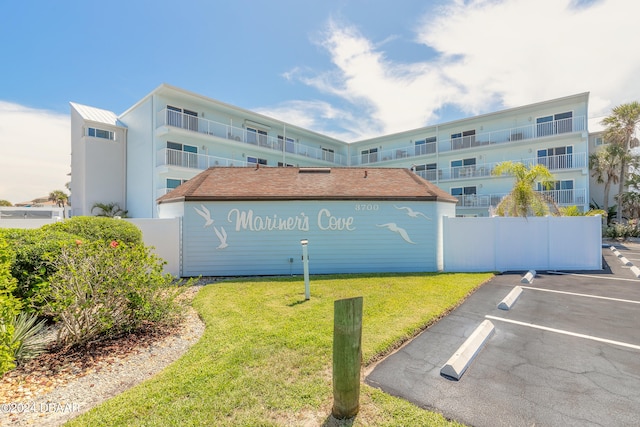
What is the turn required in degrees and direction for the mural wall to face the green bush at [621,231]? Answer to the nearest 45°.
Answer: approximately 90° to its left

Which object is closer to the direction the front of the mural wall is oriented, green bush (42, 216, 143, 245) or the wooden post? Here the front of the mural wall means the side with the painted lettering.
the wooden post

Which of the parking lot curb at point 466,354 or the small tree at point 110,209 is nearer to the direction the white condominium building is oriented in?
the parking lot curb

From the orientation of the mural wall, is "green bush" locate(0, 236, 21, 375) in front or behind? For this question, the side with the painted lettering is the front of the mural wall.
in front

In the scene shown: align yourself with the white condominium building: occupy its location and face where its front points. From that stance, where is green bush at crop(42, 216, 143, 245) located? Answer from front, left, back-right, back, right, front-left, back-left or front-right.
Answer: front

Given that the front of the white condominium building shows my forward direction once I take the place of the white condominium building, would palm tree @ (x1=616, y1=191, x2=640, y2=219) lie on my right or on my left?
on my left

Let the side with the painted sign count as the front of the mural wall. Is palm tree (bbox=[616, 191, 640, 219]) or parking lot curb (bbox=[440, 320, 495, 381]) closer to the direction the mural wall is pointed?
the parking lot curb

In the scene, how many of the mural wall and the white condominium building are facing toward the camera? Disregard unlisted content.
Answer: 2

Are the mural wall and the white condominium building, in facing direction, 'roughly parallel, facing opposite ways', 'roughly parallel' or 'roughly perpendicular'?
roughly parallel

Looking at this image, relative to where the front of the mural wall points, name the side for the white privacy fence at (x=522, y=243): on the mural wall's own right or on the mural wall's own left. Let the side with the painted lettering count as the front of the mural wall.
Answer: on the mural wall's own left

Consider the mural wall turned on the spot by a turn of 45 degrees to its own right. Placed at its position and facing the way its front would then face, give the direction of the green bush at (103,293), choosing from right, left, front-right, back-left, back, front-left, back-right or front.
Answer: front

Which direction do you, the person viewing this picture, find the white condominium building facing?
facing the viewer

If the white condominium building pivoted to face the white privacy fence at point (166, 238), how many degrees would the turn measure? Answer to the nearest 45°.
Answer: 0° — it already faces it

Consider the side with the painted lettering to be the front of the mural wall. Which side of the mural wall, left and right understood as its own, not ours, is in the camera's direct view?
front

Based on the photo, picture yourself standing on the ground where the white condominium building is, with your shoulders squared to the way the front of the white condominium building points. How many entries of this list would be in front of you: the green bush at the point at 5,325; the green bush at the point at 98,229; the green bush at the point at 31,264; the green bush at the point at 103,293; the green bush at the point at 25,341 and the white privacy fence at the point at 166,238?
6

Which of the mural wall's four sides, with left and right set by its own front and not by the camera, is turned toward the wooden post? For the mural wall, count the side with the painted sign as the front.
front

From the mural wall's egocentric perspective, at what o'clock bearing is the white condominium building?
The white condominium building is roughly at 5 o'clock from the mural wall.

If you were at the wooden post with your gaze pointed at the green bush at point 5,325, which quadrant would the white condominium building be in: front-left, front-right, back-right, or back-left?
front-right

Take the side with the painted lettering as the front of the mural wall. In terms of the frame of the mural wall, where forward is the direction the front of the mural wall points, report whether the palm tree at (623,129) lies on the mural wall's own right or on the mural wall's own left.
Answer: on the mural wall's own left

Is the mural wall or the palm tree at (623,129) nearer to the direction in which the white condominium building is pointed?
the mural wall
